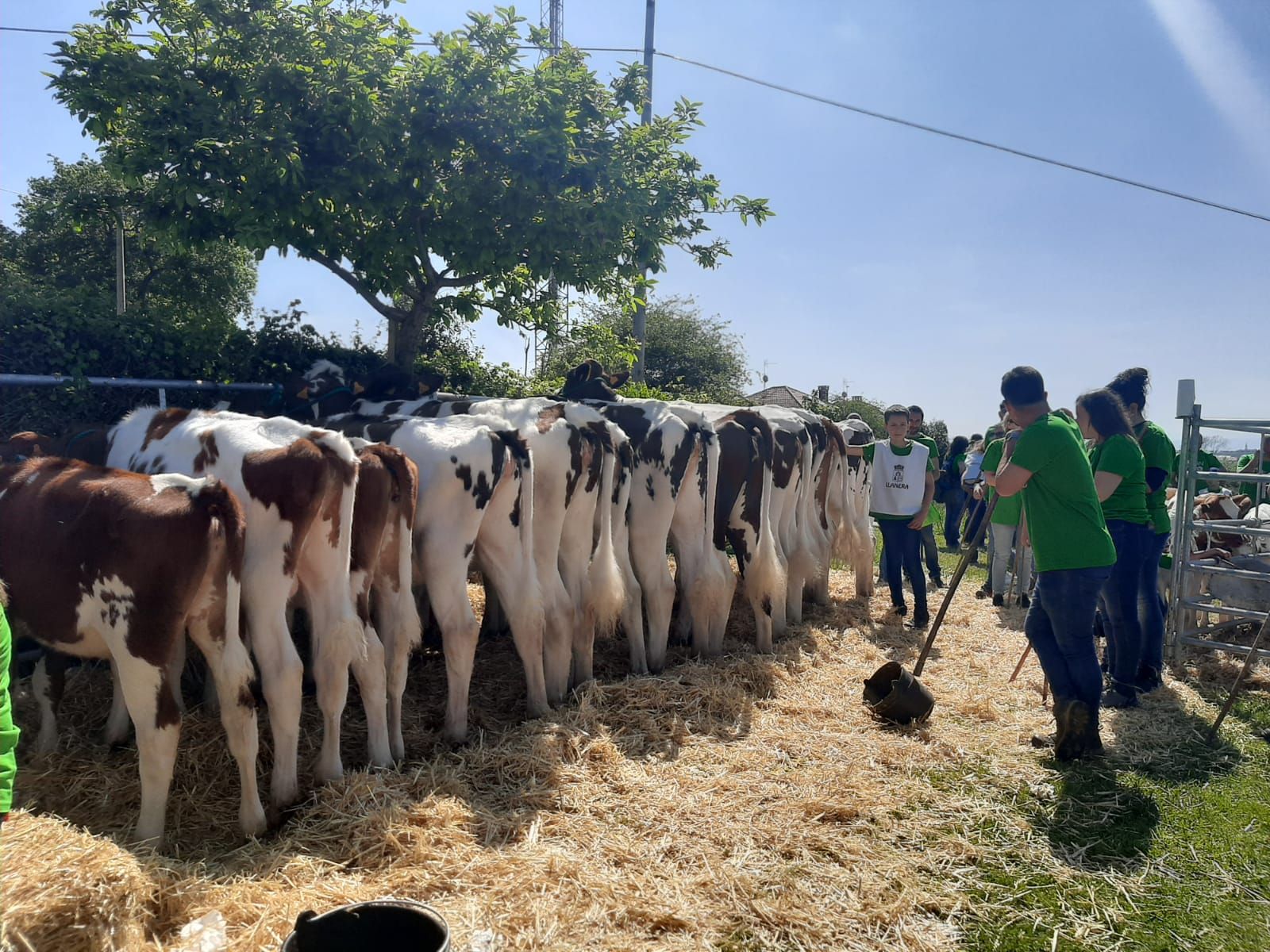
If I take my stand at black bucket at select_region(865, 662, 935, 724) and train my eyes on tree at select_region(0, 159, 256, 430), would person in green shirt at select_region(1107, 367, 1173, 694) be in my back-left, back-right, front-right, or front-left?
back-right

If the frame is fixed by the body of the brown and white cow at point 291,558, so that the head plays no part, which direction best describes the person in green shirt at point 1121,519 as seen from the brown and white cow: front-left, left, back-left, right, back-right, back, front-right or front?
back-right

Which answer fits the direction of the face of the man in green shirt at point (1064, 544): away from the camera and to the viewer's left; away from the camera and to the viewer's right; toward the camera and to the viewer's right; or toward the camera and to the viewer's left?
away from the camera and to the viewer's left

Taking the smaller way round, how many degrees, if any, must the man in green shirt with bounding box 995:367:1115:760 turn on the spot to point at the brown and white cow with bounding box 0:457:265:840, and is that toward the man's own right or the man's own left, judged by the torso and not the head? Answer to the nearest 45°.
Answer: approximately 90° to the man's own left

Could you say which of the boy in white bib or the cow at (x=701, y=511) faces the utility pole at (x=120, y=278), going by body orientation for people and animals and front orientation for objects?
the cow

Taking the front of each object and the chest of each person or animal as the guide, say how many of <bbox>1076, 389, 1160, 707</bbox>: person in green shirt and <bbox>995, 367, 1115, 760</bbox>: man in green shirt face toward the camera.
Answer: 0

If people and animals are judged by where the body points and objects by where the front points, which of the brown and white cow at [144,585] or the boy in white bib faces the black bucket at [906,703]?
the boy in white bib

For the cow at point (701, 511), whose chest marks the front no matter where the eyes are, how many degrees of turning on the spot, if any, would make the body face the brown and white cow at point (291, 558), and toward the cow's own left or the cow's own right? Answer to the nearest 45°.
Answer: approximately 90° to the cow's own left

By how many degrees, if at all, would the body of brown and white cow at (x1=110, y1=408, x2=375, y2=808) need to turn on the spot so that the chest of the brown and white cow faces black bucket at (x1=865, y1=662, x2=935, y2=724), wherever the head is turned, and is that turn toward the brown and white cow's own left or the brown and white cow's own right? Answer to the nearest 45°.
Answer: approximately 135° to the brown and white cow's own right

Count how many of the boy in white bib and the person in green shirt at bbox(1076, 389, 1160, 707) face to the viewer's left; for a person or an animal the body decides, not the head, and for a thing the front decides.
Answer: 1

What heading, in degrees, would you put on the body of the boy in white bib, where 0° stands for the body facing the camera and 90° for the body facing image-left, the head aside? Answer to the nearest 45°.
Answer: approximately 0°

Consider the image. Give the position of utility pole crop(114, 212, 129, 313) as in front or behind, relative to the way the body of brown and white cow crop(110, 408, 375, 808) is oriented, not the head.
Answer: in front
